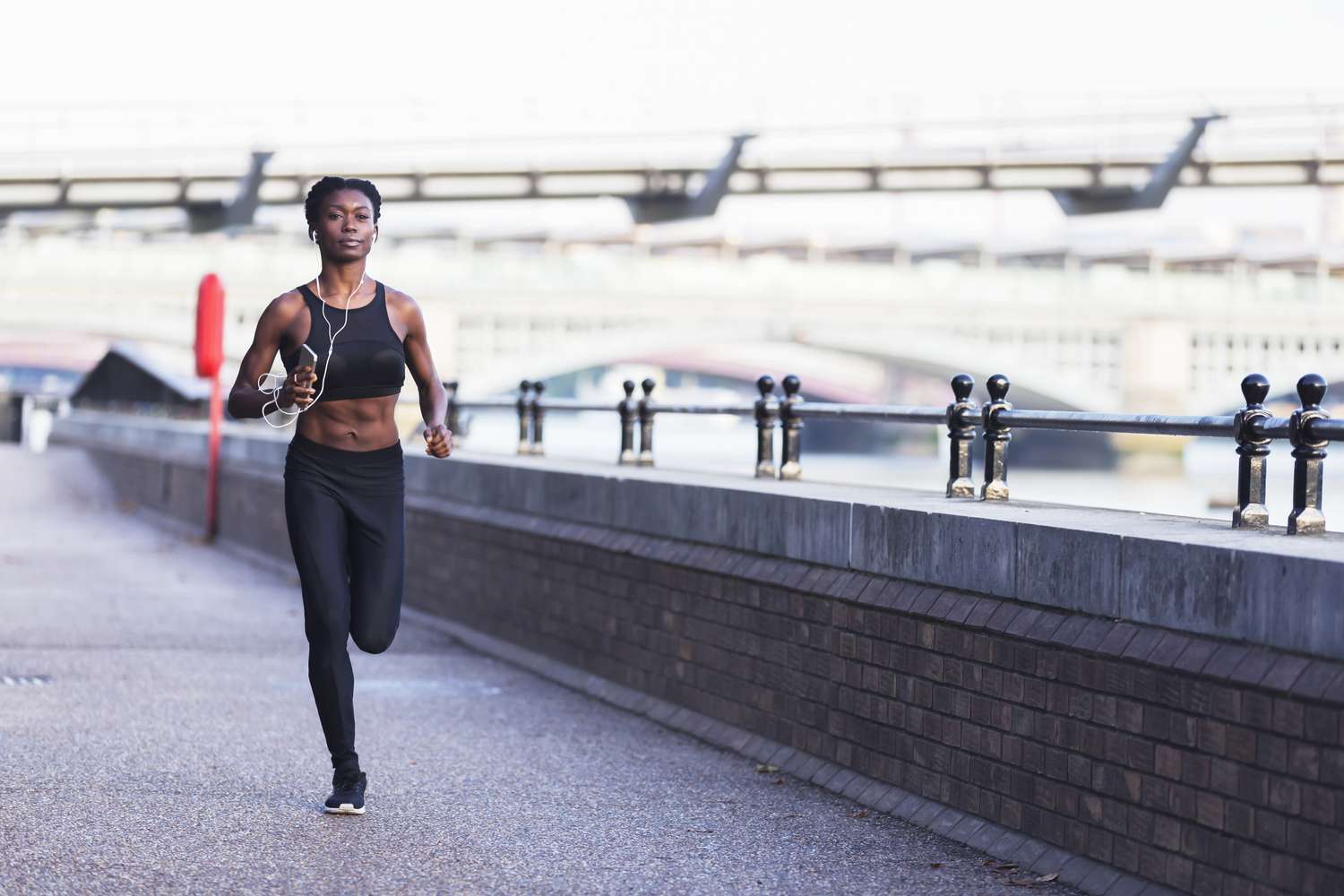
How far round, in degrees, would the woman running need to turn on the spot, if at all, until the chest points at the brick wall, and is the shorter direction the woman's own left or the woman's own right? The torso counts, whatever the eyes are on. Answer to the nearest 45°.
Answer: approximately 90° to the woman's own left

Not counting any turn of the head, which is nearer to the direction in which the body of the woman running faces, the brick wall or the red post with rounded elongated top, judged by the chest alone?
the brick wall

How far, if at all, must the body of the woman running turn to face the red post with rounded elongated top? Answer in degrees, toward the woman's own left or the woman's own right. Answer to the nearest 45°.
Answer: approximately 180°

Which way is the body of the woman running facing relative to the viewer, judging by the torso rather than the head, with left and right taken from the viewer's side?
facing the viewer

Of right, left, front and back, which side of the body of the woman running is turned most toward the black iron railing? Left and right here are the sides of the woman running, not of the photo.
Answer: left
